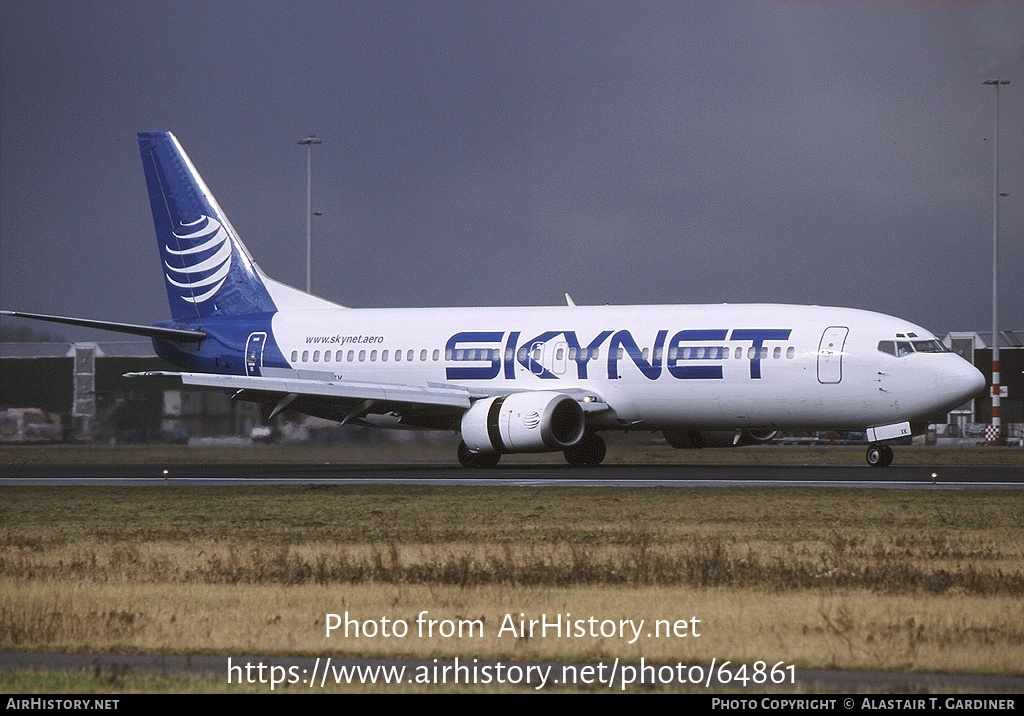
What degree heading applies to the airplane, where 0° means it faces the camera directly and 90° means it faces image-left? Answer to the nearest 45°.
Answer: approximately 315°
